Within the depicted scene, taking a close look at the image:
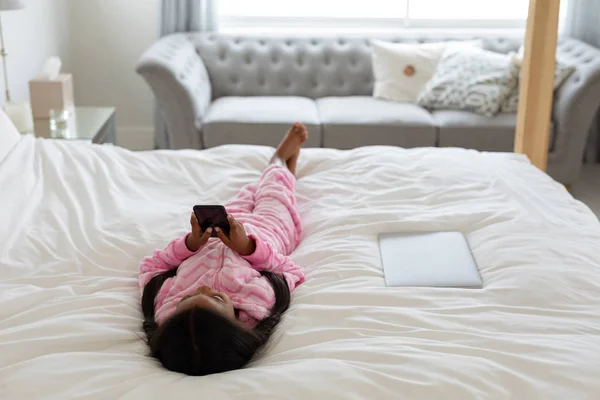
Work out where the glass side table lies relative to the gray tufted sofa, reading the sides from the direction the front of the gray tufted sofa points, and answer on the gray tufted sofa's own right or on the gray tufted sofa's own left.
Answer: on the gray tufted sofa's own right

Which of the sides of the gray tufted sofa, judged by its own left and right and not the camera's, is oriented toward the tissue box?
right

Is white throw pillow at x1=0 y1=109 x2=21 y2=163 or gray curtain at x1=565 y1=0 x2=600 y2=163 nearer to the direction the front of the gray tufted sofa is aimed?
the white throw pillow

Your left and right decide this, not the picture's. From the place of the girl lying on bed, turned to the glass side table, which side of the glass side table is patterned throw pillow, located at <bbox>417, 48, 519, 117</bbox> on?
right

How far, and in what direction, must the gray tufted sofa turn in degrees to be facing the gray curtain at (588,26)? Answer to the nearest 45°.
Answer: approximately 135° to its left

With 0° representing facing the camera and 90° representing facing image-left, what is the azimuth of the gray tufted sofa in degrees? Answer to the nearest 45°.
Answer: approximately 0°

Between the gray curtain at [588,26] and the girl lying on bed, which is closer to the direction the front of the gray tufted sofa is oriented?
the girl lying on bed

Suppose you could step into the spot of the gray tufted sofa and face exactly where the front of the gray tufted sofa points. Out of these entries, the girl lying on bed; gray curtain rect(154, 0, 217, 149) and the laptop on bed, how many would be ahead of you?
2

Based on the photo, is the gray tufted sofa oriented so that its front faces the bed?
yes

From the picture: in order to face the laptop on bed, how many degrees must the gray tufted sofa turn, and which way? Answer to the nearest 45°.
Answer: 0° — it already faces it
